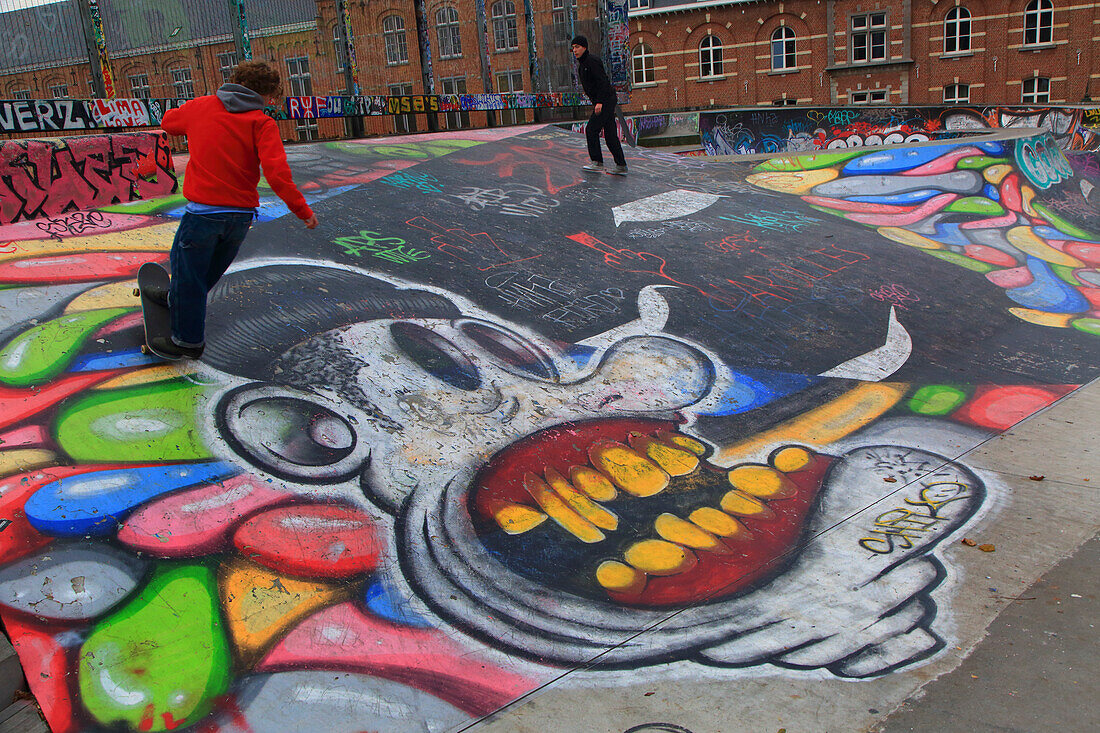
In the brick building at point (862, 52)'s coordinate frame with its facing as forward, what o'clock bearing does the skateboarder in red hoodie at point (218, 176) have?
The skateboarder in red hoodie is roughly at 12 o'clock from the brick building.

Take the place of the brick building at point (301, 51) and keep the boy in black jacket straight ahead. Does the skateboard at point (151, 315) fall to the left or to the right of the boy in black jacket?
right

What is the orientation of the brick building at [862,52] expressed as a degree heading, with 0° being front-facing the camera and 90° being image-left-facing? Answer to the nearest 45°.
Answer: approximately 0°

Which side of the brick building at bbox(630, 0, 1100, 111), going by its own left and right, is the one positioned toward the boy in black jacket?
front

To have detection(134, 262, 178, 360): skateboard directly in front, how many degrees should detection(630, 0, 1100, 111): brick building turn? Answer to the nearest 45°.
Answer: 0° — it already faces it
